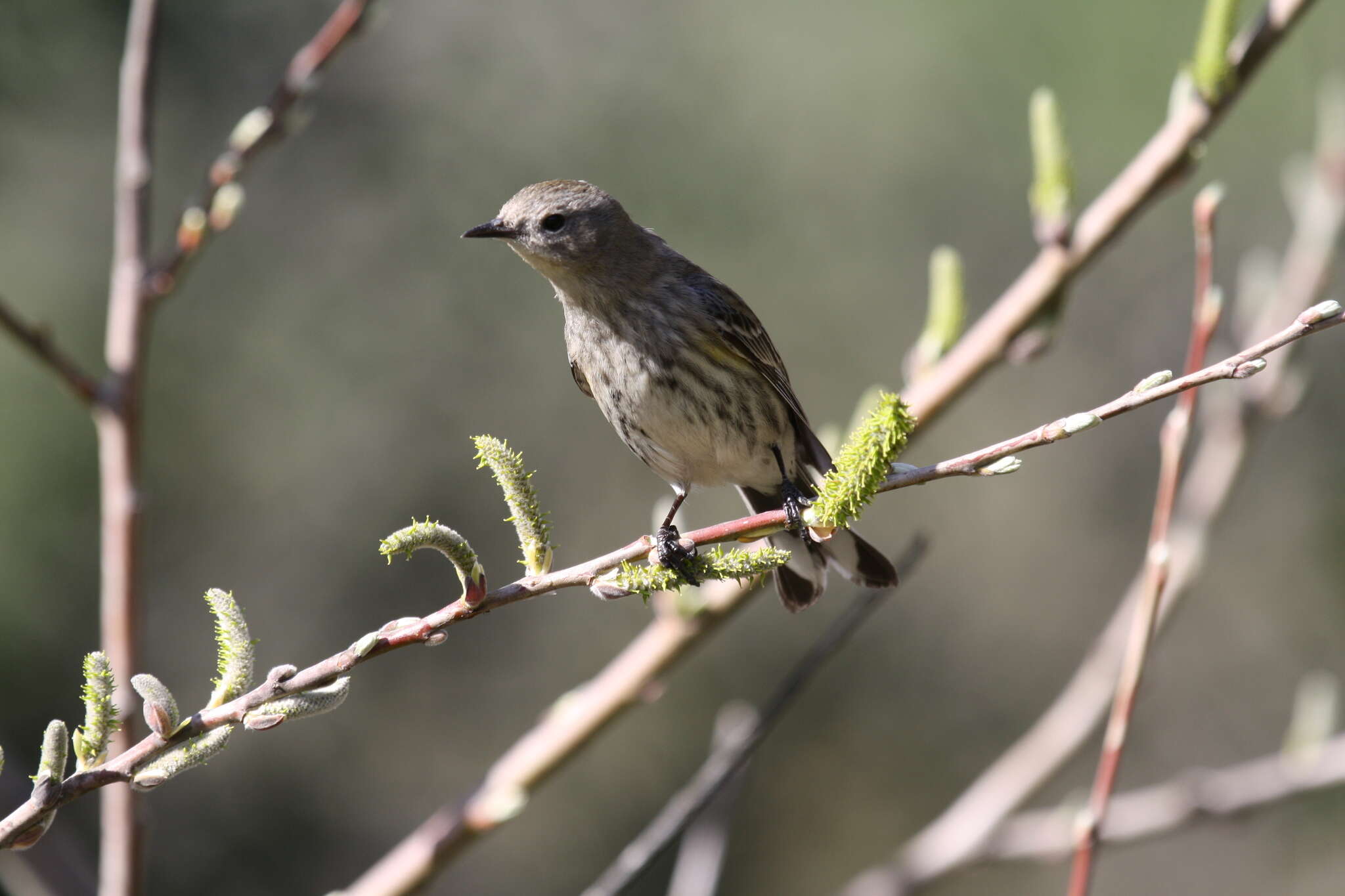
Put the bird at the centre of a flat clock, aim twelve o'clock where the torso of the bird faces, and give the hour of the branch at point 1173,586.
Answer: The branch is roughly at 8 o'clock from the bird.

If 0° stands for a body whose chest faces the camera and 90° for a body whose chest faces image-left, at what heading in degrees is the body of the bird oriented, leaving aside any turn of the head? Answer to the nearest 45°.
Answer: approximately 45°
